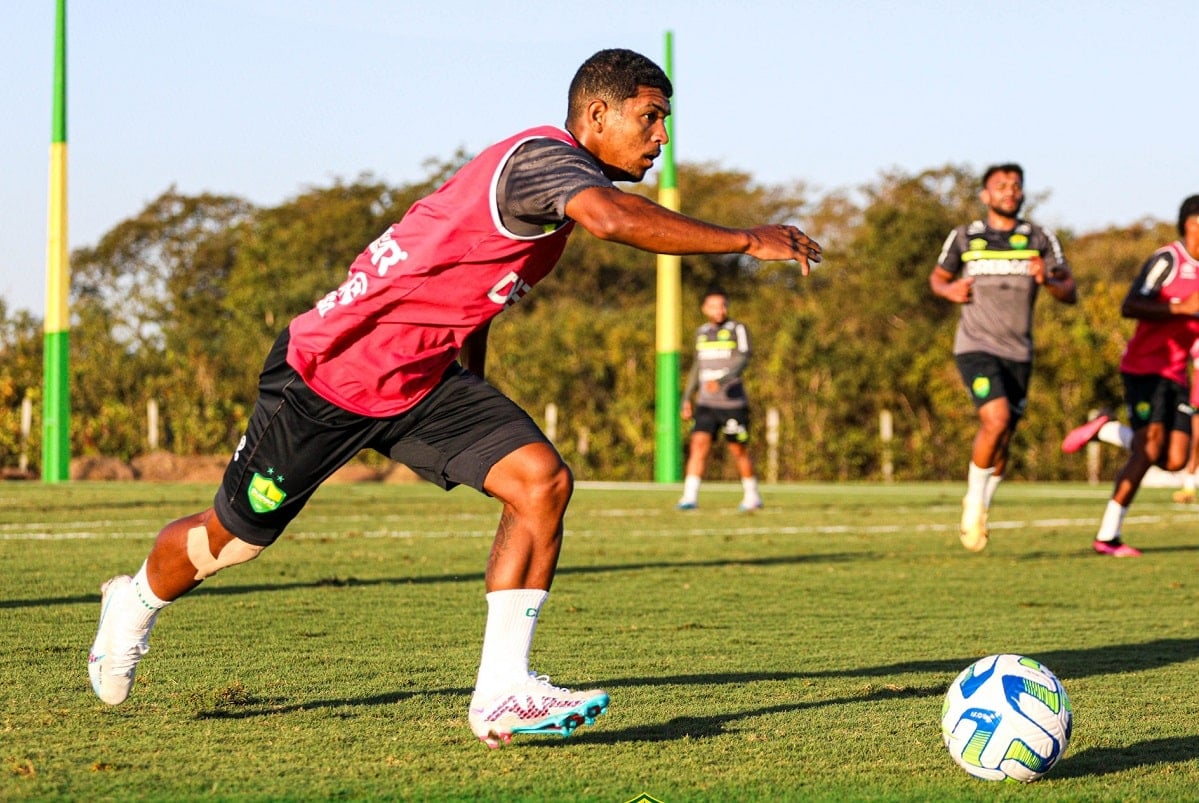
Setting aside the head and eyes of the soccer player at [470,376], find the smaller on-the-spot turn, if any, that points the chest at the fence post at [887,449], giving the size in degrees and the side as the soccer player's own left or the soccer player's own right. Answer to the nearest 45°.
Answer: approximately 90° to the soccer player's own left

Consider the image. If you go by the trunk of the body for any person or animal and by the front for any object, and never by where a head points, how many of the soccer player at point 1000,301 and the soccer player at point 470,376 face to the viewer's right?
1

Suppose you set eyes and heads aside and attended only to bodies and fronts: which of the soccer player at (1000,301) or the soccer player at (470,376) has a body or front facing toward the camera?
the soccer player at (1000,301)

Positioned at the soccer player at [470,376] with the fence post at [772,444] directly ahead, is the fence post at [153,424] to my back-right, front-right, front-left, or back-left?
front-left

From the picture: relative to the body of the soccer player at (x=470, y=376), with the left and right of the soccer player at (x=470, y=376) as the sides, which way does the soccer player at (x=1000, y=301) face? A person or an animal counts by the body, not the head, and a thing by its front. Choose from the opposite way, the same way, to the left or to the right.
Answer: to the right

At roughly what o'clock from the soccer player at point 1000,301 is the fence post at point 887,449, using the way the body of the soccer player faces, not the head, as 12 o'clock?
The fence post is roughly at 6 o'clock from the soccer player.

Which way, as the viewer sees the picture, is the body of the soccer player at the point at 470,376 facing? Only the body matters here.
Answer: to the viewer's right

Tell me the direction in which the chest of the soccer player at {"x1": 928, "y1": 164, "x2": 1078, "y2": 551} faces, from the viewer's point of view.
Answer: toward the camera

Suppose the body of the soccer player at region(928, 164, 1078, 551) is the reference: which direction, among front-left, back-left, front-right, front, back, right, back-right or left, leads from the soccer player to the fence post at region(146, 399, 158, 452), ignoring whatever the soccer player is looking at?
back-right

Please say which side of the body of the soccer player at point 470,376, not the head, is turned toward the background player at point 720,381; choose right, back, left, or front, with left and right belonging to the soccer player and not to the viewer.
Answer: left

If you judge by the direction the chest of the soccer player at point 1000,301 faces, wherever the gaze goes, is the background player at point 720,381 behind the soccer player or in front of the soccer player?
behind

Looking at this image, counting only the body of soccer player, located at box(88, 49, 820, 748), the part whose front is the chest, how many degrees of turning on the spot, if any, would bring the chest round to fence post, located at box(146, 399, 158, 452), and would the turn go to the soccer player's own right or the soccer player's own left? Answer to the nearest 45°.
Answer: approximately 90° to the soccer player's own left

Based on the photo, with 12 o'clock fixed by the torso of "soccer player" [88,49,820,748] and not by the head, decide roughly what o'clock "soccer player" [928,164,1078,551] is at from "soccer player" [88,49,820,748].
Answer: "soccer player" [928,164,1078,551] is roughly at 10 o'clock from "soccer player" [88,49,820,748].

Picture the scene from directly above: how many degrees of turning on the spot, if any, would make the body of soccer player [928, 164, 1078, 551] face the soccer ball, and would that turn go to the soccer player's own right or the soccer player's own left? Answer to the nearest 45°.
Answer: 0° — they already face it

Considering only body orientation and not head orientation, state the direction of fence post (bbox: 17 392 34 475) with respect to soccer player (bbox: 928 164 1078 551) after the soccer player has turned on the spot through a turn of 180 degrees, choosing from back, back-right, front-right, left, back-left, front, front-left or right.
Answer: front-left
